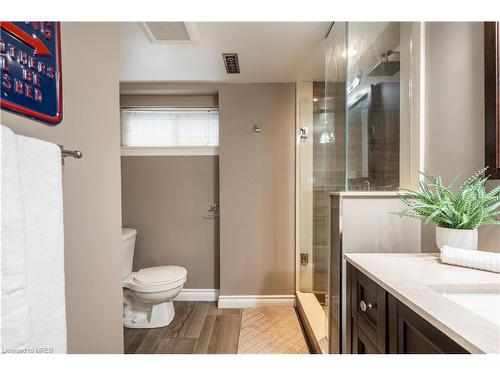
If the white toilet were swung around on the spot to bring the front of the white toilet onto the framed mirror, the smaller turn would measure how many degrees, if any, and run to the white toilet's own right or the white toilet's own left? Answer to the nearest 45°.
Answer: approximately 45° to the white toilet's own right

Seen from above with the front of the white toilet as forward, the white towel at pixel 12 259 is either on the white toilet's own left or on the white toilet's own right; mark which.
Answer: on the white toilet's own right

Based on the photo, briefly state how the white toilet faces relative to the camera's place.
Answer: facing to the right of the viewer

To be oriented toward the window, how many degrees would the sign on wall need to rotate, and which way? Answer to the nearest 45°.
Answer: approximately 90° to its left

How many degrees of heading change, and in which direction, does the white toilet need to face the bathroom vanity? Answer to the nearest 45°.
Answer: approximately 90° to its right

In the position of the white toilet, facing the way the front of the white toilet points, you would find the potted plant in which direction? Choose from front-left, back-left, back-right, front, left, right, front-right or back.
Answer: front-right

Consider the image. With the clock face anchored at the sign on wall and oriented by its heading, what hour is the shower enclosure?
The shower enclosure is roughly at 11 o'clock from the sign on wall.

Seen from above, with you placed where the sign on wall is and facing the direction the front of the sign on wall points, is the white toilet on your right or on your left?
on your left

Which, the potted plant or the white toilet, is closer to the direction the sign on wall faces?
the potted plant

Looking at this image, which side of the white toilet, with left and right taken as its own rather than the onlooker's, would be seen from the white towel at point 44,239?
right

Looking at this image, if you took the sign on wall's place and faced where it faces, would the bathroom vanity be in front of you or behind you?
in front

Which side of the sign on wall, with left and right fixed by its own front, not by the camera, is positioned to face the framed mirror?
front

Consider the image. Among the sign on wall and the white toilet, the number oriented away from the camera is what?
0
